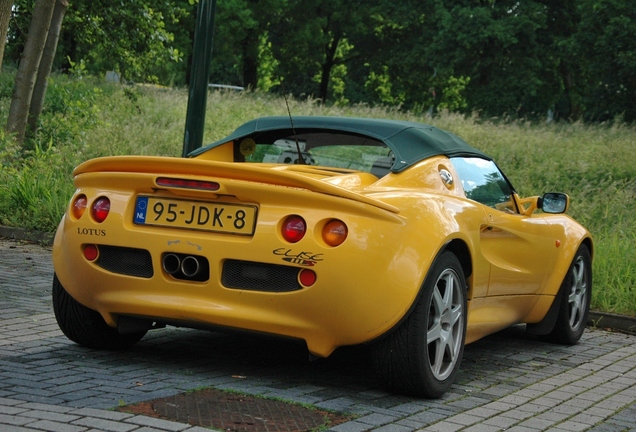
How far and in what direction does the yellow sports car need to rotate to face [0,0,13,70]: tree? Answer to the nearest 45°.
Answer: approximately 90° to its left

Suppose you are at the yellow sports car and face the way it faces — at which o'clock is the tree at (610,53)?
The tree is roughly at 11 o'clock from the yellow sports car.

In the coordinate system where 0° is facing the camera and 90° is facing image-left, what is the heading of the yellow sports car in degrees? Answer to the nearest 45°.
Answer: approximately 225°

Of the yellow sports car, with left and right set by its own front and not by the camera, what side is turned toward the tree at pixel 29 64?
left

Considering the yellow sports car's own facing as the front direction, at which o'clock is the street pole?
The street pole is roughly at 10 o'clock from the yellow sports car.
